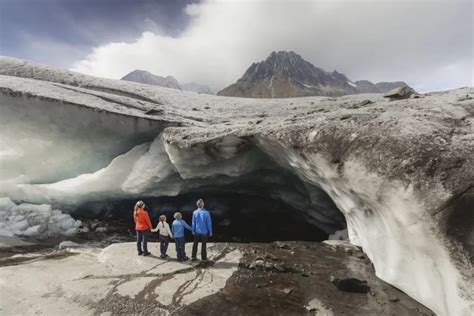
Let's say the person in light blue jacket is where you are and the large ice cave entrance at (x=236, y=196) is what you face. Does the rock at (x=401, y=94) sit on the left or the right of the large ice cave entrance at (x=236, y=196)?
right

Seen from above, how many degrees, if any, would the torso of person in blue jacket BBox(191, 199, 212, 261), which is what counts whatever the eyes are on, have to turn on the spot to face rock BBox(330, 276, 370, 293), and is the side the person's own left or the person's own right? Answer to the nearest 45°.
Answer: approximately 135° to the person's own right

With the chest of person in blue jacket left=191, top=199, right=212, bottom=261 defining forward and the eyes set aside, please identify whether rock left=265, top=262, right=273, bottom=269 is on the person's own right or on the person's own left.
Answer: on the person's own right

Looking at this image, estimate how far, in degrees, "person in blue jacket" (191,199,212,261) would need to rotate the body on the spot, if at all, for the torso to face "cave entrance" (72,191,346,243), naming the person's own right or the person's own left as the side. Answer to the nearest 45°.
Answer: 0° — they already face it

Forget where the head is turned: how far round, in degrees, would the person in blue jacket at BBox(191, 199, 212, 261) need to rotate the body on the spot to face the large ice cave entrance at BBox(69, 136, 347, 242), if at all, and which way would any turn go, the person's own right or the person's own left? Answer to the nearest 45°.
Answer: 0° — they already face it

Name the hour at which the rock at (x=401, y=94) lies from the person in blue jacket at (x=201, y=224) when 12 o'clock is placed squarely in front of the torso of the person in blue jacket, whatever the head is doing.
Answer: The rock is roughly at 2 o'clock from the person in blue jacket.

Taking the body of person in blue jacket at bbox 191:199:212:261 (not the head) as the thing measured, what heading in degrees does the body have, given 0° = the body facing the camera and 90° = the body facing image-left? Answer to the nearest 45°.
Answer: approximately 180°

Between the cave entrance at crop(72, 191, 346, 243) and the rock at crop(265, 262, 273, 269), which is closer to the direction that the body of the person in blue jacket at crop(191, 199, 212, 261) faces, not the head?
the cave entrance

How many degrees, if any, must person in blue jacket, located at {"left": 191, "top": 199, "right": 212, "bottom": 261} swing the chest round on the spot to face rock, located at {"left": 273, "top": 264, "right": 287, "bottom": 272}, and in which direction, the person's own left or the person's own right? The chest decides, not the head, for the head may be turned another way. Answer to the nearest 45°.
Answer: approximately 90° to the person's own right
